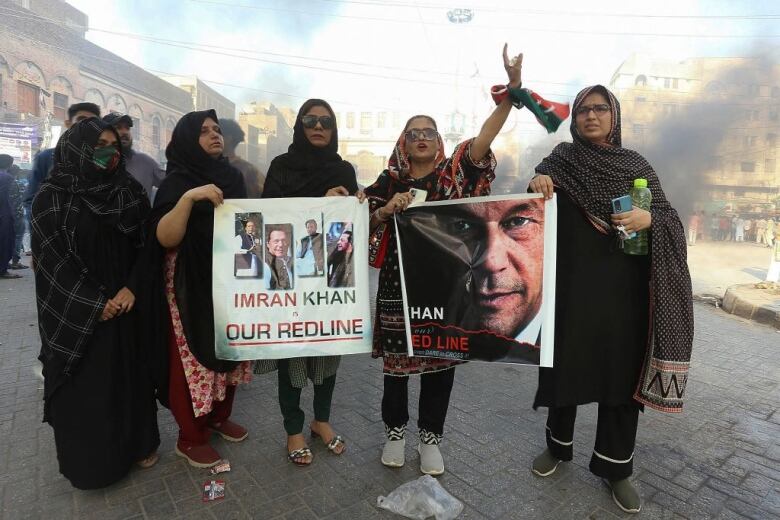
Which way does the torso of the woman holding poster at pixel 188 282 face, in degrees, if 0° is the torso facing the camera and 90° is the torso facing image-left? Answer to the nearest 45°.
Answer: approximately 315°

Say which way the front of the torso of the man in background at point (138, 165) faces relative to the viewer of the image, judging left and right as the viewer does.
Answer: facing the viewer

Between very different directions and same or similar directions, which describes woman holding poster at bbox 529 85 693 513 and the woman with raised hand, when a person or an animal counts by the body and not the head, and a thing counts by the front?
same or similar directions

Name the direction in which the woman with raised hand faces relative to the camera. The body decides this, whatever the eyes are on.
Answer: toward the camera

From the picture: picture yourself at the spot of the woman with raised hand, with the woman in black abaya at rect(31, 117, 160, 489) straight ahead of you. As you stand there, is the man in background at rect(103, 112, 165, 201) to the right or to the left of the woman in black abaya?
right

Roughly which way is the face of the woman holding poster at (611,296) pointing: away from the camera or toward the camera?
toward the camera

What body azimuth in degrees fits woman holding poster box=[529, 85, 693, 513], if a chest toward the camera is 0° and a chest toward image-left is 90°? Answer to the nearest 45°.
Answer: approximately 0°

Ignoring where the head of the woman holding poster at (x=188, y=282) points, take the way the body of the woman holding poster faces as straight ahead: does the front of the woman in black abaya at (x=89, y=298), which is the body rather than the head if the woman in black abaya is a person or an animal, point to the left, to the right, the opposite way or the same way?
the same way

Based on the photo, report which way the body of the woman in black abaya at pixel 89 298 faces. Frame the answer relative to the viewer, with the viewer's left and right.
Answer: facing the viewer and to the right of the viewer

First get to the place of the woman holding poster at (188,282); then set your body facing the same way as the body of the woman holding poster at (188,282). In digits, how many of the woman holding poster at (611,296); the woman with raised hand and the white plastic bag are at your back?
0

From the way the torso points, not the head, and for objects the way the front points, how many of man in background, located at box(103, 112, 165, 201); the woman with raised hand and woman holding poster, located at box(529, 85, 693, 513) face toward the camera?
3

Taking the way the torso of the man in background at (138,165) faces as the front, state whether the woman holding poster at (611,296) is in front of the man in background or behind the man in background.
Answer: in front

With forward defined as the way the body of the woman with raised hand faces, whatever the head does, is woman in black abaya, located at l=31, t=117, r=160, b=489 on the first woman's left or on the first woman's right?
on the first woman's right

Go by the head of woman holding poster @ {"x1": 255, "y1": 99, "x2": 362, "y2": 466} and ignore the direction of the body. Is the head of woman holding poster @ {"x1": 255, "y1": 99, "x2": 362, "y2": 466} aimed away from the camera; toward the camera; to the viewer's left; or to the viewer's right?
toward the camera

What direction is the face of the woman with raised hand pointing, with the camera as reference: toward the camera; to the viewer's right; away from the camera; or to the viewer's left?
toward the camera
